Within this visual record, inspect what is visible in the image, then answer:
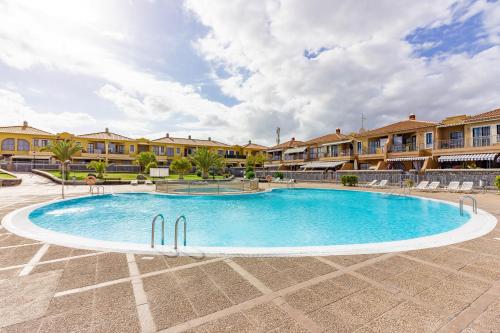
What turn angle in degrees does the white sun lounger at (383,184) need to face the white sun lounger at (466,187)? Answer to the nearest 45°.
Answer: approximately 90° to its left

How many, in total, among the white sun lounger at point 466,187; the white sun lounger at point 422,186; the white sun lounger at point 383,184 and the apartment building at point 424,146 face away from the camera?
0

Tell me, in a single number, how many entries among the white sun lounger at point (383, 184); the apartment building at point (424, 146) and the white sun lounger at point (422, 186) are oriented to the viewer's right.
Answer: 0

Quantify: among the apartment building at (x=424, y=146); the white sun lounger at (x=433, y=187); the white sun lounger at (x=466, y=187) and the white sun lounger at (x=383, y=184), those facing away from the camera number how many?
0

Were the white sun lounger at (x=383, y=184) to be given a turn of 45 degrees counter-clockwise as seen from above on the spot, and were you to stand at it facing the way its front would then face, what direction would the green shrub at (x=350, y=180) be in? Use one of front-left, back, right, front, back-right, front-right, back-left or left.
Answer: right

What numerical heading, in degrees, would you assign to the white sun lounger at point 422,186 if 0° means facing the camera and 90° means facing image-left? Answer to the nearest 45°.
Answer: approximately 45°

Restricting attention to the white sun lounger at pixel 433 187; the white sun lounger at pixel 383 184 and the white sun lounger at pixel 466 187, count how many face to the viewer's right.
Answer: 0

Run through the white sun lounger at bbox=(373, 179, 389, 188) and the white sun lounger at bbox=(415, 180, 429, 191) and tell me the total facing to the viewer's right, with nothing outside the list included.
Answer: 0

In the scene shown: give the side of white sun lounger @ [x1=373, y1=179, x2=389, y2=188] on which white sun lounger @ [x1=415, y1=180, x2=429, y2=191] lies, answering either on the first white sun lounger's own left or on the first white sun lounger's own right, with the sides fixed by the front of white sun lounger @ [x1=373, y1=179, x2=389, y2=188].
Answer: on the first white sun lounger's own left

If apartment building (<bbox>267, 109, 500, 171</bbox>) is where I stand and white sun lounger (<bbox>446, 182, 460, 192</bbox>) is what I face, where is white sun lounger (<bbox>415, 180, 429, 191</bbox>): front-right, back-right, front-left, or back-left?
front-right

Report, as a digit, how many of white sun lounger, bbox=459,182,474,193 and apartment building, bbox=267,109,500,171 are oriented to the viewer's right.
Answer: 0

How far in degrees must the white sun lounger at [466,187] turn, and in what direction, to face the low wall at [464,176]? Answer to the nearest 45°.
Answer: approximately 135° to its right

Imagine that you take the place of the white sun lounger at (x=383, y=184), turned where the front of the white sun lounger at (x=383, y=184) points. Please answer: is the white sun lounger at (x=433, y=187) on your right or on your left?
on your left

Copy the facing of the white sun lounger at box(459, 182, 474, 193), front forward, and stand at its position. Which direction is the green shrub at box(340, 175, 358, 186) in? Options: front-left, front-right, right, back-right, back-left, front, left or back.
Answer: front-right

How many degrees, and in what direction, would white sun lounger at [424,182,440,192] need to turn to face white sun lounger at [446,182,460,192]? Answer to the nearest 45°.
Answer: approximately 135° to its left
